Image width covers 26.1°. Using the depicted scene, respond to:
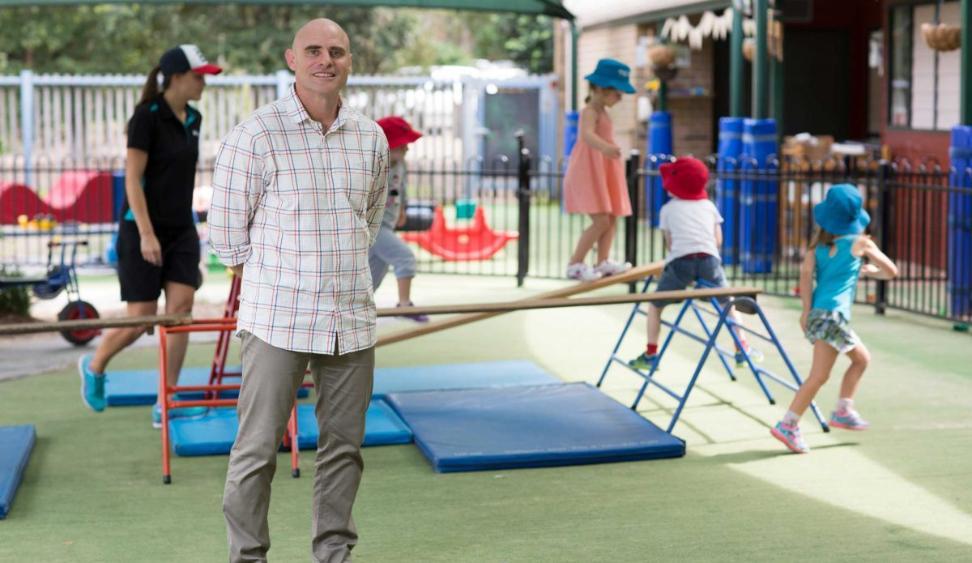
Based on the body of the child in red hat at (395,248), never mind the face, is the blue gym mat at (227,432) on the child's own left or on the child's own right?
on the child's own right

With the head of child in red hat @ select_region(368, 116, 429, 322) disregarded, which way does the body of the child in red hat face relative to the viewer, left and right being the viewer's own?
facing to the right of the viewer

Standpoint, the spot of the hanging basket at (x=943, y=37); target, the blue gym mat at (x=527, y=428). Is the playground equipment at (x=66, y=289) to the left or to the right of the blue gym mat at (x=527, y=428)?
right
